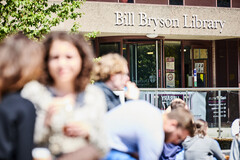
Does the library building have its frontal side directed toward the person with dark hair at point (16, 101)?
yes

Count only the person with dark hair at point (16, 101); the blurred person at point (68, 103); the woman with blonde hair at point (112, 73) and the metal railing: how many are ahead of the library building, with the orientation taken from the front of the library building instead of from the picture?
4

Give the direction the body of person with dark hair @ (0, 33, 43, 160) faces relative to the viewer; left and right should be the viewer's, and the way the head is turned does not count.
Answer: facing away from the viewer and to the right of the viewer

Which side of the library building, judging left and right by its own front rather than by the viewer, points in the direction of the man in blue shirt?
front

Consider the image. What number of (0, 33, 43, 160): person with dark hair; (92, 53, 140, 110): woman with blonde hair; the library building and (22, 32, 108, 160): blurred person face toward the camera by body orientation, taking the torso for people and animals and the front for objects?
2

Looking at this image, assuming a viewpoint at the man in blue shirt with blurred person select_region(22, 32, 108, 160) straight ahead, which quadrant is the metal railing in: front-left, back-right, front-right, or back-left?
back-right
